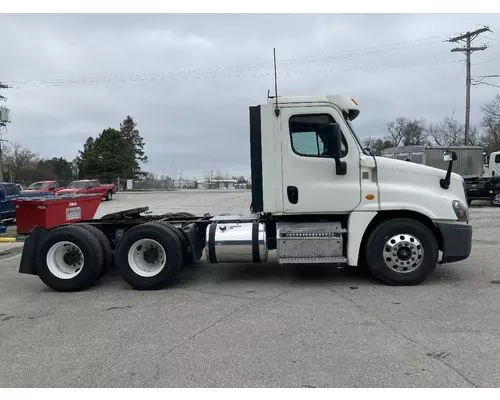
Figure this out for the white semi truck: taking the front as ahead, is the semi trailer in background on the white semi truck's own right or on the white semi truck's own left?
on the white semi truck's own left

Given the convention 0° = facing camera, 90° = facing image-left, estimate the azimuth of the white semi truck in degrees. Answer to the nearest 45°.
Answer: approximately 270°

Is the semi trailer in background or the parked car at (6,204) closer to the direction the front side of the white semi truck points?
the semi trailer in background

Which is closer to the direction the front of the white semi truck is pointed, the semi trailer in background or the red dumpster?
the semi trailer in background

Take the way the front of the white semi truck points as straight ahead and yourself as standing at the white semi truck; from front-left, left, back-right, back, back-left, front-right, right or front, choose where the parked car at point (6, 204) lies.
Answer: back-left

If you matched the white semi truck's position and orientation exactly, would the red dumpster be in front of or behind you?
behind
